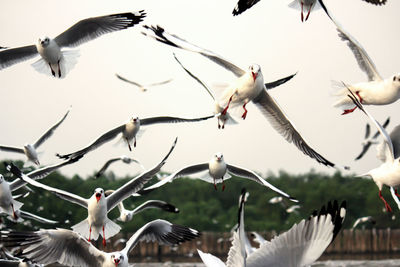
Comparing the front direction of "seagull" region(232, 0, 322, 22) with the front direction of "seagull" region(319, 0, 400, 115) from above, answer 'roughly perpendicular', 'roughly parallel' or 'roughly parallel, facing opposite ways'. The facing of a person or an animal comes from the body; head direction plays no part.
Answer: roughly perpendicular

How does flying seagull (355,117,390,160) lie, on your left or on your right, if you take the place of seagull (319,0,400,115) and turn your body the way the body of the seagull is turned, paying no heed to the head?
on your left

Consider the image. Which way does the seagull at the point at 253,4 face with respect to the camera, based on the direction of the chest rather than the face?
toward the camera

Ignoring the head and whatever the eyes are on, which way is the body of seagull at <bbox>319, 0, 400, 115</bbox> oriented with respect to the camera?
to the viewer's right

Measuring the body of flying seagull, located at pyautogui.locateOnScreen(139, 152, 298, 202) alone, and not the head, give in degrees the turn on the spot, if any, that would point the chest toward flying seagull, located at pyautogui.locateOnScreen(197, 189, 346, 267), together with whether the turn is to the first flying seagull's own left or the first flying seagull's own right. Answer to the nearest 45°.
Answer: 0° — it already faces it

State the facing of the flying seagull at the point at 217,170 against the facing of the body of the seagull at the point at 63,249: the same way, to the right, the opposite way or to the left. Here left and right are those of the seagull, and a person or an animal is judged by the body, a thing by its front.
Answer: the same way

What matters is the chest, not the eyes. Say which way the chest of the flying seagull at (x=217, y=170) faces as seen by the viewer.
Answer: toward the camera

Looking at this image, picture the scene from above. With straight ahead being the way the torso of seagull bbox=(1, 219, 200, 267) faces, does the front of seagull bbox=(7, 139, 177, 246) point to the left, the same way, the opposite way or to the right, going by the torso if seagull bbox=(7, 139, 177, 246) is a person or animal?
the same way

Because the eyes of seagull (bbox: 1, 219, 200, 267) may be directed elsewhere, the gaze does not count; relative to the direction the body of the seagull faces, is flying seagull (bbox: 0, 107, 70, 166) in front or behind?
behind
